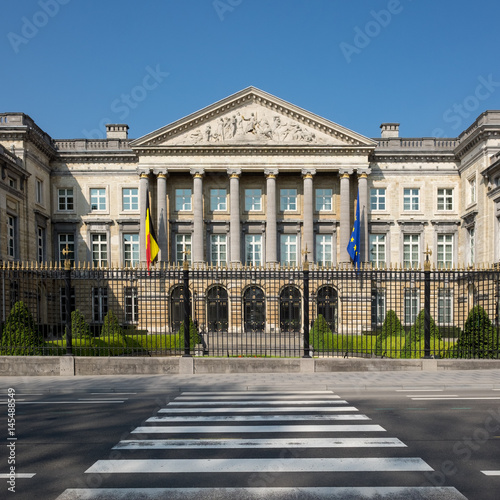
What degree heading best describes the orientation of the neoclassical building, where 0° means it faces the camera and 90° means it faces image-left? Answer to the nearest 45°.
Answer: approximately 0°

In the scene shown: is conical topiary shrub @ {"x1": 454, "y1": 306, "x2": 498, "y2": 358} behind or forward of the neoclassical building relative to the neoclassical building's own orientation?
forward

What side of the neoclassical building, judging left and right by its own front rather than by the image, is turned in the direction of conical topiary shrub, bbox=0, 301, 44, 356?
front

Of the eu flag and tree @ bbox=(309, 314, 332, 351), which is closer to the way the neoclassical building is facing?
the tree

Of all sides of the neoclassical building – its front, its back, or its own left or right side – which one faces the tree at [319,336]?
front

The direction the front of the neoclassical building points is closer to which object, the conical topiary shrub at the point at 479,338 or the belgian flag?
the conical topiary shrub
